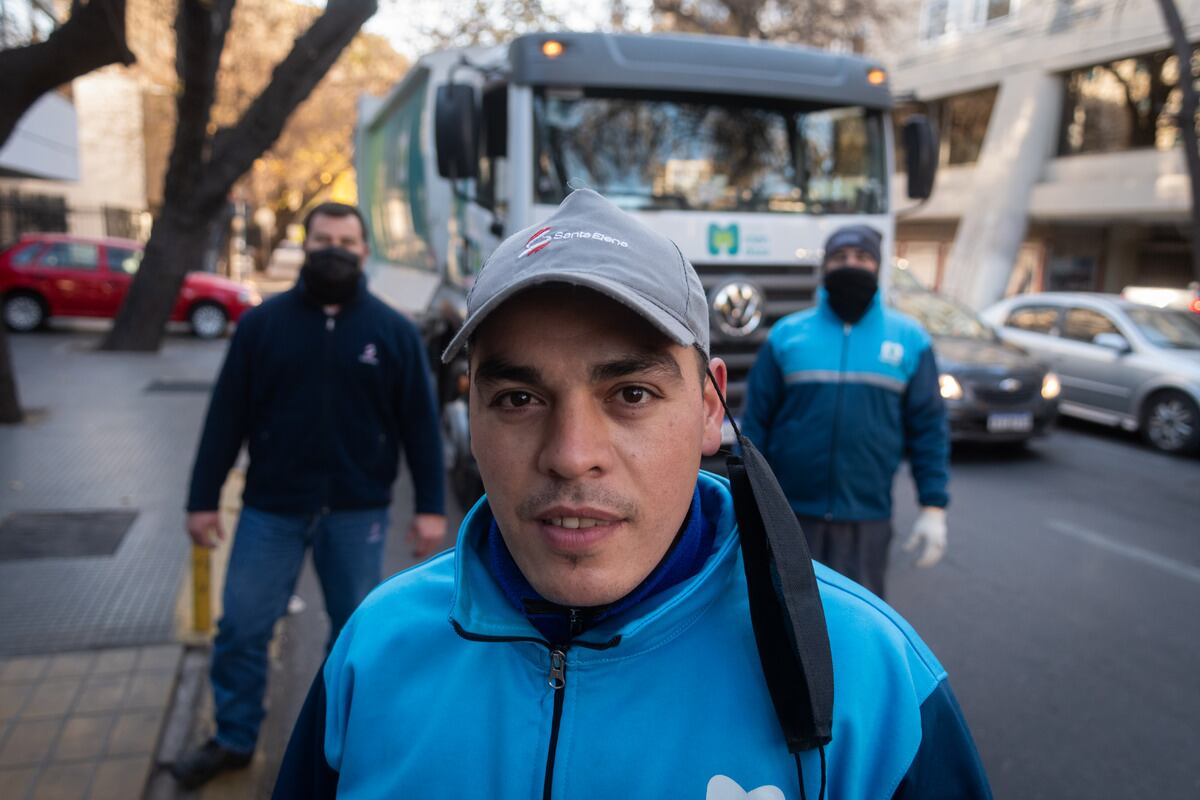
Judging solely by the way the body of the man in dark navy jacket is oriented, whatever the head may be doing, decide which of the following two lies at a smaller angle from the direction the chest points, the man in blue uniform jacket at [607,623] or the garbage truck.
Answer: the man in blue uniform jacket

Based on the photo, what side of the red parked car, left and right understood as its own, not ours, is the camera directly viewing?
right

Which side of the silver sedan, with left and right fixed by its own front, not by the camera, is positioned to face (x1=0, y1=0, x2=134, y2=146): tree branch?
right

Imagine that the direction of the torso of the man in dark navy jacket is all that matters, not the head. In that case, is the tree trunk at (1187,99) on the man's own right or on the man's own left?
on the man's own left

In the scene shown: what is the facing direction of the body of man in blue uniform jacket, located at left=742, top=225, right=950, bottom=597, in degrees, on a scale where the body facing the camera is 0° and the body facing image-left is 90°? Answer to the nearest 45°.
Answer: approximately 0°

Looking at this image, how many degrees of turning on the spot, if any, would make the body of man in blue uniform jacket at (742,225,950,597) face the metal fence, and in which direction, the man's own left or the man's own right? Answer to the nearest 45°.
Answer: approximately 135° to the man's own right

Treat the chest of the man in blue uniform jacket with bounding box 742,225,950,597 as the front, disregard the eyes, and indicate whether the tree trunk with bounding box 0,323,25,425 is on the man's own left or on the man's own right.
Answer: on the man's own right

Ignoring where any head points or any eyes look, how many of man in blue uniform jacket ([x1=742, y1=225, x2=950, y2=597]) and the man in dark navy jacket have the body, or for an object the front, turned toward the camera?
2

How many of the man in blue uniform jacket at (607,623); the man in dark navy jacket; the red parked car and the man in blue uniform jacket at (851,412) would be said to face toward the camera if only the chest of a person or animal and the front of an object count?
3

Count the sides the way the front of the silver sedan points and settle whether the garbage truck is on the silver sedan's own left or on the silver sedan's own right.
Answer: on the silver sedan's own right
